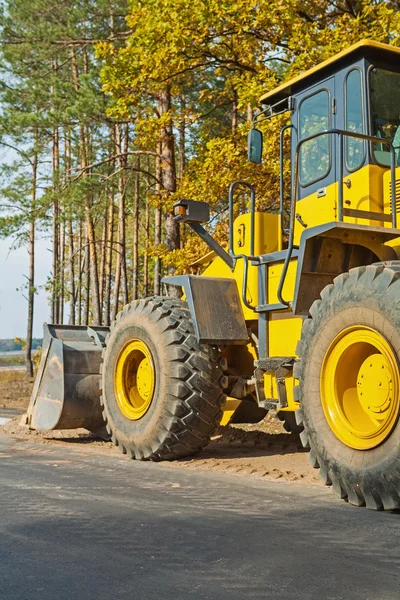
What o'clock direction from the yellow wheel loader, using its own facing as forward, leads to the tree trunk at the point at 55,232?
The tree trunk is roughly at 1 o'clock from the yellow wheel loader.

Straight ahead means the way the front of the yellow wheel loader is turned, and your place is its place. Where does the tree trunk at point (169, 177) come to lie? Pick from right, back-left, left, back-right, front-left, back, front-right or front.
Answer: front-right

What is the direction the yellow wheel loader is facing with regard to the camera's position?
facing away from the viewer and to the left of the viewer
